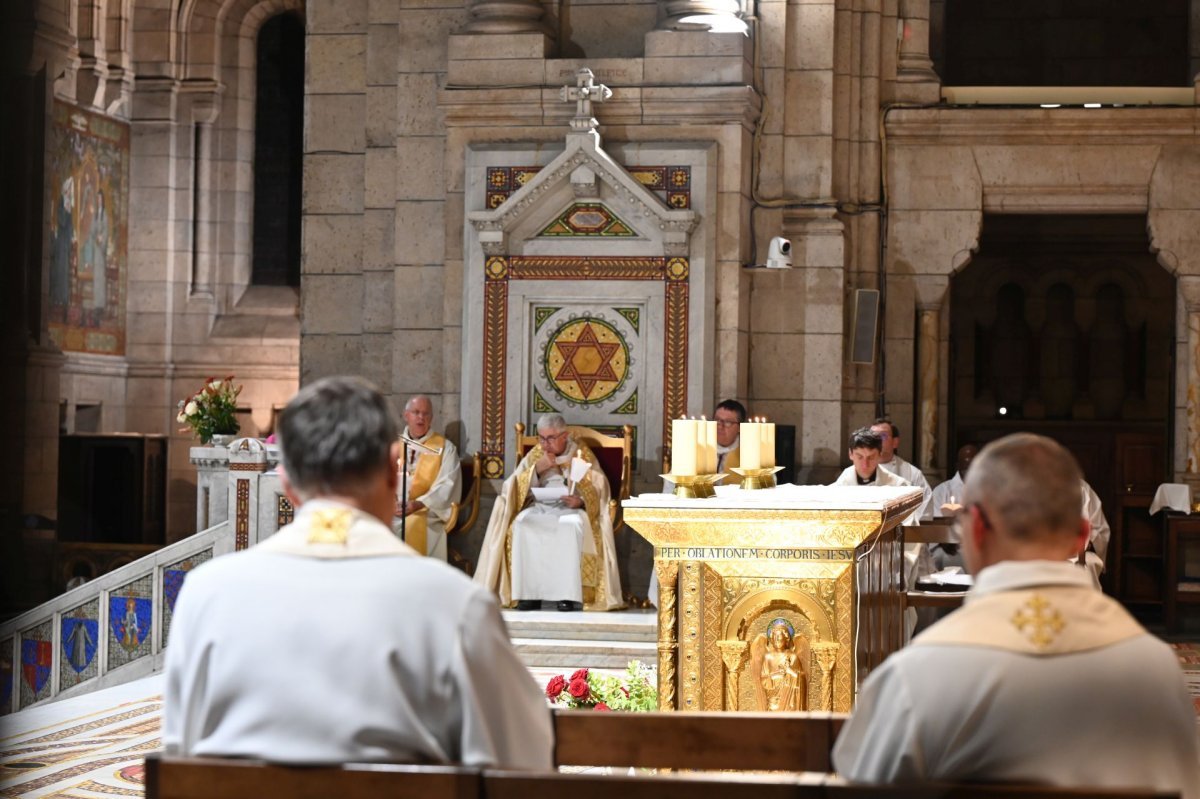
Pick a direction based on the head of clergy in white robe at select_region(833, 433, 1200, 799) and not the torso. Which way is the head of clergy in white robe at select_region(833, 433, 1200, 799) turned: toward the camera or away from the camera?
away from the camera

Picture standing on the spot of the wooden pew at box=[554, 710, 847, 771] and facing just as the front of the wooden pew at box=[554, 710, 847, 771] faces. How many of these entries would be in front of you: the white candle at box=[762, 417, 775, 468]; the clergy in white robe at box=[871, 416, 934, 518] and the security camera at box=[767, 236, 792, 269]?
3

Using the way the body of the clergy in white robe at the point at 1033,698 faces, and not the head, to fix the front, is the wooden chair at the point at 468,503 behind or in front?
in front

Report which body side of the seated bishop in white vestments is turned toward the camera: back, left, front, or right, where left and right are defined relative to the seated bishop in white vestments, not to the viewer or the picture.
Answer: front

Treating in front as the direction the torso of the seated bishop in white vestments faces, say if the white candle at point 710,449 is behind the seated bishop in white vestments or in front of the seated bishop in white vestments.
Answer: in front

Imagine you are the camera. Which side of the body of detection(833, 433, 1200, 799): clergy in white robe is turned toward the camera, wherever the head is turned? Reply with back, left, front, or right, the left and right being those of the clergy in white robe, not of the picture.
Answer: back

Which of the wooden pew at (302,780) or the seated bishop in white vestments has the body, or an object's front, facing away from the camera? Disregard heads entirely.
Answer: the wooden pew

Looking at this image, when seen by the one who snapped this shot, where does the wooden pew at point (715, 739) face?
facing away from the viewer

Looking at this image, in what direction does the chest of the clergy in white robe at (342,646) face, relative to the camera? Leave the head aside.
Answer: away from the camera

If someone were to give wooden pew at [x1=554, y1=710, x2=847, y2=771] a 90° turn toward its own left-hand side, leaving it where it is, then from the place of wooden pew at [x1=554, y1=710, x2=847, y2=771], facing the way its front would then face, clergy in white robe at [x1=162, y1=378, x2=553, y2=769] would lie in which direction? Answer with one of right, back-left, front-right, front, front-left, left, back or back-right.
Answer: front-left

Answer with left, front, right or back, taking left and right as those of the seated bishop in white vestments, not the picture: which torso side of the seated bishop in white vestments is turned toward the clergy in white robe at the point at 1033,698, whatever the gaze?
front

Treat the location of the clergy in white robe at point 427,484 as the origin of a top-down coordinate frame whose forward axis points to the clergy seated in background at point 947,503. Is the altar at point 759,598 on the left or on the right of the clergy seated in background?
right

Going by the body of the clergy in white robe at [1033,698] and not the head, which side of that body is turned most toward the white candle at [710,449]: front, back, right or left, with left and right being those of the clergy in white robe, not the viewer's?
front

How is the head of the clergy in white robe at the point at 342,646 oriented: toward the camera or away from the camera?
away from the camera
